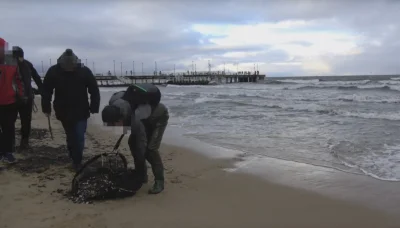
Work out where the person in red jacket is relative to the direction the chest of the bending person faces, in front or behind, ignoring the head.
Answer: in front

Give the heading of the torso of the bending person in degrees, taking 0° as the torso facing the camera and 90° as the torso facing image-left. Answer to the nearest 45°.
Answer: approximately 90°

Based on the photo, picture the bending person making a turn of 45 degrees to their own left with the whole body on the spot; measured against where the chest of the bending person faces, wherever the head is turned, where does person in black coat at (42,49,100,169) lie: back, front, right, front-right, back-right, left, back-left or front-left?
right
